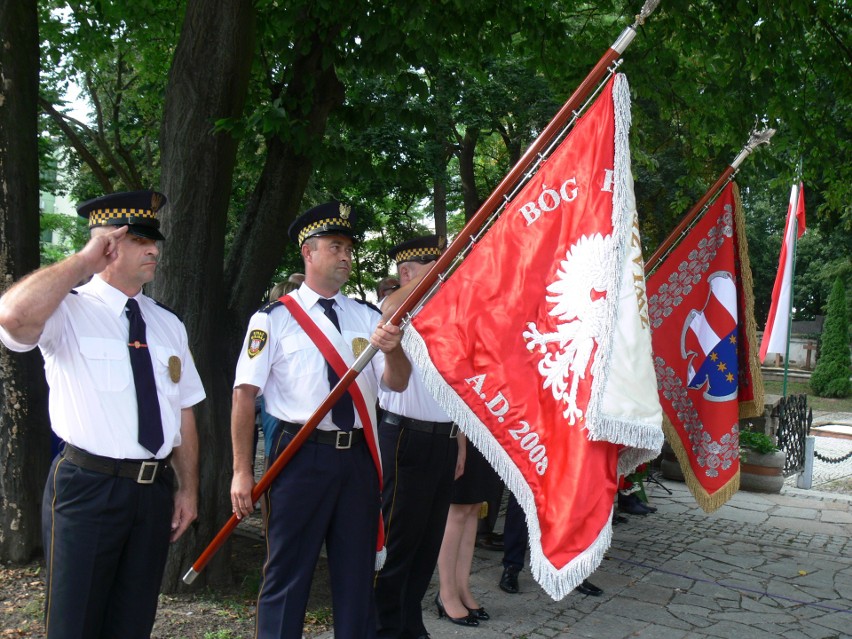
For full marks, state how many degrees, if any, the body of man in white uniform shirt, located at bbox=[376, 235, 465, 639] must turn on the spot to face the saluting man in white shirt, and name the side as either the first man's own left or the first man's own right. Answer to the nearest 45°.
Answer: approximately 90° to the first man's own right

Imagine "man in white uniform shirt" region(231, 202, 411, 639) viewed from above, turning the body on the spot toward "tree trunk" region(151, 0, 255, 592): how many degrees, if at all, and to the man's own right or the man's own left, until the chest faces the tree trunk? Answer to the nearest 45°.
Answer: approximately 180°

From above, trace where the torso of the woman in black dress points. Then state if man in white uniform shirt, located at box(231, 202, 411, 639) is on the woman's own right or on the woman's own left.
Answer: on the woman's own right

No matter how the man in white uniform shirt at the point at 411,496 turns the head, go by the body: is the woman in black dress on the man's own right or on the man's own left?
on the man's own left

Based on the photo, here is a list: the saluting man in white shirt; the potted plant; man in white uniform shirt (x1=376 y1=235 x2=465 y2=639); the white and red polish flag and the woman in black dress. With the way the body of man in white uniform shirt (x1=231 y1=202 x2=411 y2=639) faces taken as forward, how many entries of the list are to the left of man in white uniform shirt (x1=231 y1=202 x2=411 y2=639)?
4

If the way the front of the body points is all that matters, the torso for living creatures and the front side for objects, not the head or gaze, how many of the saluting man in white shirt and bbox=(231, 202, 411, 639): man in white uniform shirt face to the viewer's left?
0

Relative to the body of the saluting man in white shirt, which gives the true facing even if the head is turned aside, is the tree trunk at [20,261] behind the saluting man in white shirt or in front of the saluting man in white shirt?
behind

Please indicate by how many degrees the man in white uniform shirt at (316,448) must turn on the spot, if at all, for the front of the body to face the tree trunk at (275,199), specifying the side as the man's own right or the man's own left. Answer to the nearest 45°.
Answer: approximately 135° to the man's own left

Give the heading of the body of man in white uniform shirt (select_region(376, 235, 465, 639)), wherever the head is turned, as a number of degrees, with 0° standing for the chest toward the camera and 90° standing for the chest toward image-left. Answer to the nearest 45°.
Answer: approximately 315°

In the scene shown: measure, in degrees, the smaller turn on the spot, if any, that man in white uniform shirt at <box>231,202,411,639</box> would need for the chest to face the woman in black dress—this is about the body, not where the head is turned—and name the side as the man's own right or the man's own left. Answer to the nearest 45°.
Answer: approximately 90° to the man's own left

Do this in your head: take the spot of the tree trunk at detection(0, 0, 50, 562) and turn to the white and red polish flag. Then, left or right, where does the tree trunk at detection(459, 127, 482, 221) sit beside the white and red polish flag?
left

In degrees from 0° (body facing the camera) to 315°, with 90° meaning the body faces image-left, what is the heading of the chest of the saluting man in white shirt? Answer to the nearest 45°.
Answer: approximately 315°

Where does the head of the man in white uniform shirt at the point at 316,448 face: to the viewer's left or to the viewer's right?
to the viewer's right

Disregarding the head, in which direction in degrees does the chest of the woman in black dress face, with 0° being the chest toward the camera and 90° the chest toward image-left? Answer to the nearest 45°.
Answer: approximately 315°
